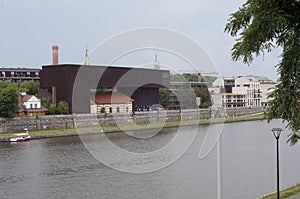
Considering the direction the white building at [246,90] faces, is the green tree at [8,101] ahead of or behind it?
ahead

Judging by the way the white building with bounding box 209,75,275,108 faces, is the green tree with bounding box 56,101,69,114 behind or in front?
in front

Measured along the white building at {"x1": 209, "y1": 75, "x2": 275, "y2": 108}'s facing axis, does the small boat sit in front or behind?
in front

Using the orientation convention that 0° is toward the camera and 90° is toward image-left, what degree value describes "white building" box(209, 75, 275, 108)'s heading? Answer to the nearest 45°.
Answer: approximately 0°

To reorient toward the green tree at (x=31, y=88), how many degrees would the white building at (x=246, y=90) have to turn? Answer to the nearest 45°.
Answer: approximately 45° to its right
